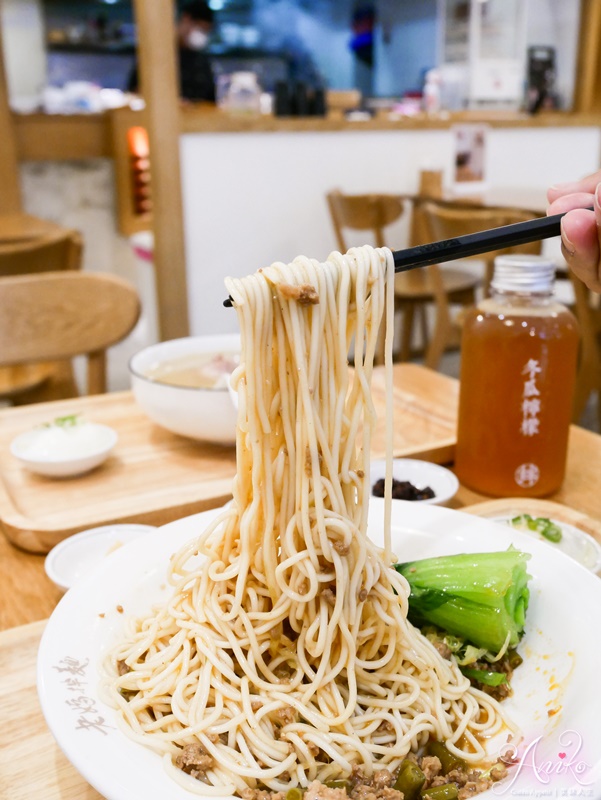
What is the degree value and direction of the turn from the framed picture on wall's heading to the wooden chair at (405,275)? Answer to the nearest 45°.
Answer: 0° — it already faces it

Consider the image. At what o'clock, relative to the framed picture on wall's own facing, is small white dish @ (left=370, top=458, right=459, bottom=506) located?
The small white dish is roughly at 12 o'clock from the framed picture on wall.

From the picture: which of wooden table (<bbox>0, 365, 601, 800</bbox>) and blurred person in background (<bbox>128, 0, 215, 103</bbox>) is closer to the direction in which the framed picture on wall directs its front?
the wooden table

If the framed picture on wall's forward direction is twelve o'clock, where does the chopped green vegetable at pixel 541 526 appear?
The chopped green vegetable is roughly at 12 o'clock from the framed picture on wall.

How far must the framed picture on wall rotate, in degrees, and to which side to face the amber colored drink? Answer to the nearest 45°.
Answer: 0° — it already faces it

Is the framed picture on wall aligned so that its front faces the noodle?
yes

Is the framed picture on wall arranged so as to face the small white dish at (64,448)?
yes

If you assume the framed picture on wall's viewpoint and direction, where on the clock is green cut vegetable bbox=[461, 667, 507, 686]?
The green cut vegetable is roughly at 12 o'clock from the framed picture on wall.

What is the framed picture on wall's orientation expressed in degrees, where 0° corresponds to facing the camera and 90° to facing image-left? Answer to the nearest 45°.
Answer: approximately 0°

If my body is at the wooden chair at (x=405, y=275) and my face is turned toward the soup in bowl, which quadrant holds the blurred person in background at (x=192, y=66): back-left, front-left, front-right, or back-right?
back-right

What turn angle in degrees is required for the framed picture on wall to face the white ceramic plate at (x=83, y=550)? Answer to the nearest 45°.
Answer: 0° — it already faces it
